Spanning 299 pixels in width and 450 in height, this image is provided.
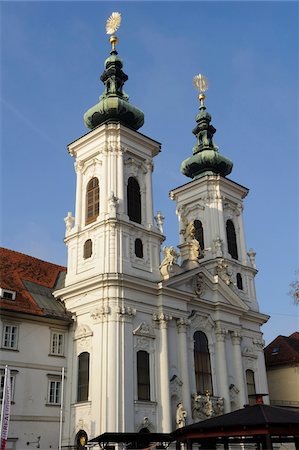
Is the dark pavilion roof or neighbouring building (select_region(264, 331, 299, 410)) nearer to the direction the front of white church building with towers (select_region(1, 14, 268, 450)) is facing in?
the dark pavilion roof

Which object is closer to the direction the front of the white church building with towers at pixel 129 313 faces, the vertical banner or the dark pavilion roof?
the dark pavilion roof

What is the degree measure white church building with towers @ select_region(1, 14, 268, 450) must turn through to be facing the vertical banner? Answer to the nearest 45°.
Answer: approximately 90° to its right

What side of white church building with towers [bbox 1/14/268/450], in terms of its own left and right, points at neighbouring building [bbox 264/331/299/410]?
left

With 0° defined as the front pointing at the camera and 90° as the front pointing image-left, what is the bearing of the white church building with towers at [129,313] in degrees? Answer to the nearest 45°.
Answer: approximately 315°
